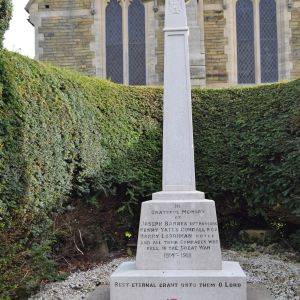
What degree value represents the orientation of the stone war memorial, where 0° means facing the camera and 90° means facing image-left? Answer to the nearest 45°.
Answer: approximately 0°

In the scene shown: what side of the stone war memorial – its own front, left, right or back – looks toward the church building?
back

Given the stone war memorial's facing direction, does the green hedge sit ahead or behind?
behind
